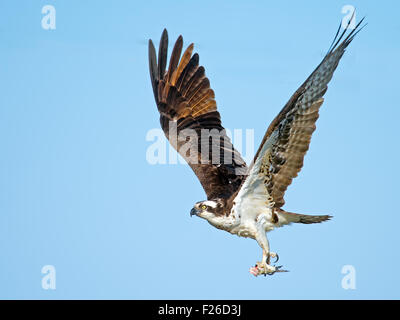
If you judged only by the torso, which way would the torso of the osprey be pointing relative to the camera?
to the viewer's left
